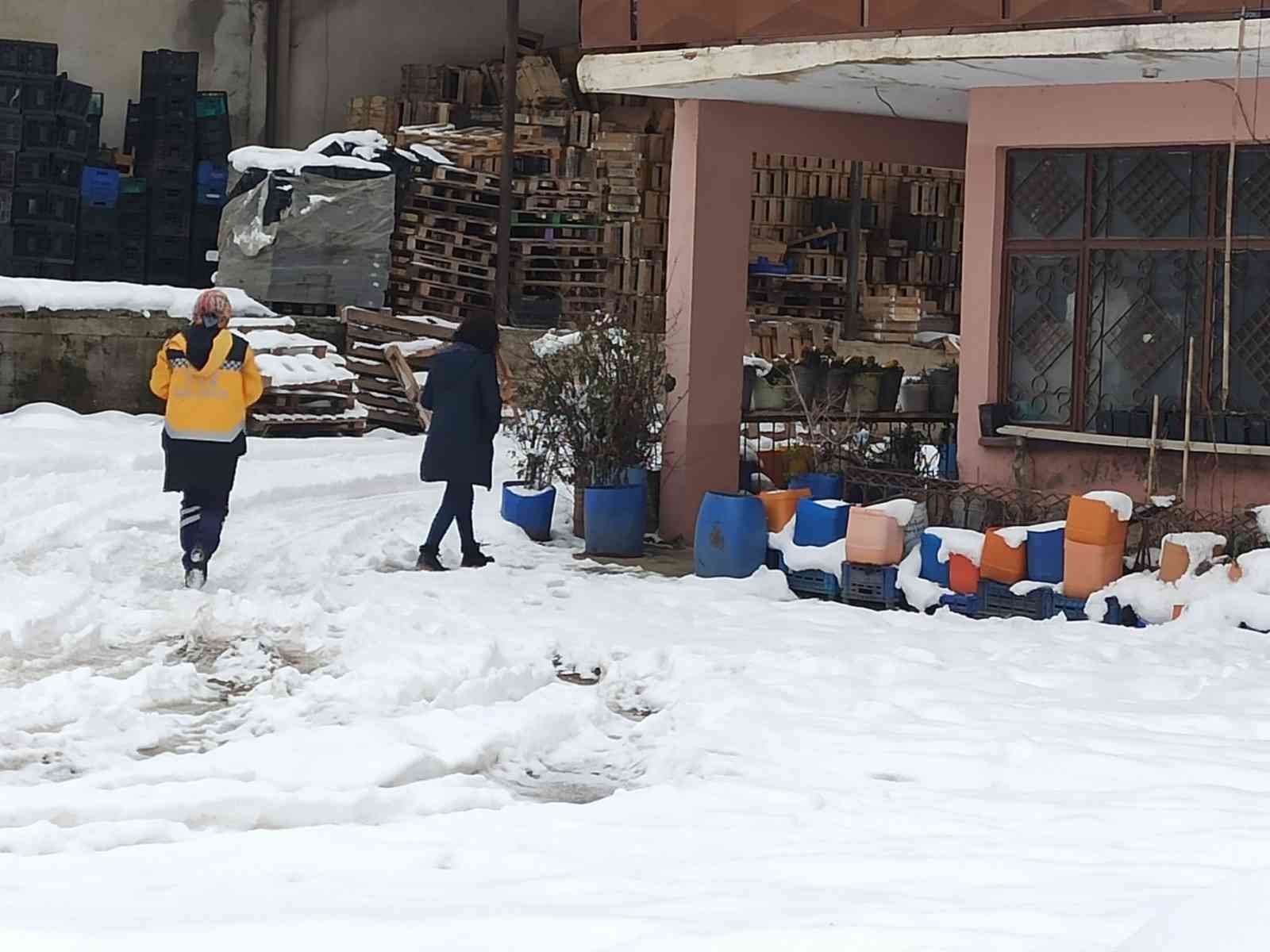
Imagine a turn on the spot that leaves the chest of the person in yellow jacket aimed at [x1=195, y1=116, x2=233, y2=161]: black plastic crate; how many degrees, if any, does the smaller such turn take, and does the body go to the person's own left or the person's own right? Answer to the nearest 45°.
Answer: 0° — they already face it

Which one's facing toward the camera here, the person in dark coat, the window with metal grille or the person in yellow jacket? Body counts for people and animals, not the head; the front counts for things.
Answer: the window with metal grille

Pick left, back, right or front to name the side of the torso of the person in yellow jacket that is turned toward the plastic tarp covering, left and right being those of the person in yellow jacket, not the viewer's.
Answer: front

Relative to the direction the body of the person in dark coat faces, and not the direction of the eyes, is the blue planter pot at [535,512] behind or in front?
in front

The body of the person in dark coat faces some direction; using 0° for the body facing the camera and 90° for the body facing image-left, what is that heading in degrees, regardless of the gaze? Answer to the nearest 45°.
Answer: approximately 225°

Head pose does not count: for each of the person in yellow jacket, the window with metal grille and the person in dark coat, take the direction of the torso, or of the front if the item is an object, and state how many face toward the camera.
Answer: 1

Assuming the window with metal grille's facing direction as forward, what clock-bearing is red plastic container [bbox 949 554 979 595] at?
The red plastic container is roughly at 1 o'clock from the window with metal grille.

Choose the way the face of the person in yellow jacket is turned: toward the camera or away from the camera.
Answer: away from the camera

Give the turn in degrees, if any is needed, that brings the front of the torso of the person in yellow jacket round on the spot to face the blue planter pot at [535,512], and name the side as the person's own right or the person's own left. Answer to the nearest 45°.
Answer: approximately 45° to the person's own right

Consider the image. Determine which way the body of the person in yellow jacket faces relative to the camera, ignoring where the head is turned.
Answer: away from the camera

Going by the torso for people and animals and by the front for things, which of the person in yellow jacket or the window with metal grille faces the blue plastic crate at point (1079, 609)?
the window with metal grille
